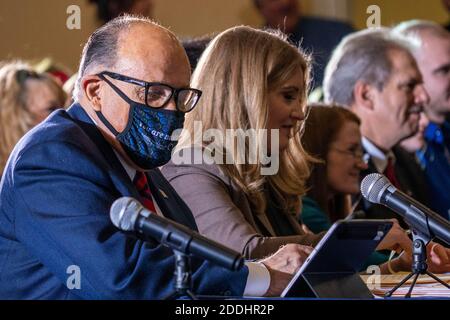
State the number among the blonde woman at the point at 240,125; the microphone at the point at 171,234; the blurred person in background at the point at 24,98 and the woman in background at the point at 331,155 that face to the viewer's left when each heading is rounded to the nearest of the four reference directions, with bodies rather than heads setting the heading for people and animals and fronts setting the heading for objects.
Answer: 1

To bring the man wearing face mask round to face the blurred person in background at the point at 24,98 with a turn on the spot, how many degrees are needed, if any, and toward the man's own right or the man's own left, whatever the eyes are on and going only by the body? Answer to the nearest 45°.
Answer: approximately 135° to the man's own left

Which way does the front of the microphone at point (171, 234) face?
to the viewer's left

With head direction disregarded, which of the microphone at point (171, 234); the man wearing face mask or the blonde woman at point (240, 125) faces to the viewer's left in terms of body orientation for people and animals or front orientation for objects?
the microphone

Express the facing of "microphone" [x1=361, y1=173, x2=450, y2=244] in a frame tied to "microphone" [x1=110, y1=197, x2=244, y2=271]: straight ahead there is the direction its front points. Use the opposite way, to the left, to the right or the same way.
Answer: the same way

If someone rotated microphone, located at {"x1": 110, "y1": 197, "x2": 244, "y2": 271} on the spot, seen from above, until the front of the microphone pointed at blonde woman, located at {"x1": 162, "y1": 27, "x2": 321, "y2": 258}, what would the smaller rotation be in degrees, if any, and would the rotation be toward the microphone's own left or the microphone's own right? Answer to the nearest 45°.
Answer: approximately 90° to the microphone's own right

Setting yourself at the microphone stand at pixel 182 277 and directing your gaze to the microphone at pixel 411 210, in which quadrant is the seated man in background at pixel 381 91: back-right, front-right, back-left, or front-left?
front-left

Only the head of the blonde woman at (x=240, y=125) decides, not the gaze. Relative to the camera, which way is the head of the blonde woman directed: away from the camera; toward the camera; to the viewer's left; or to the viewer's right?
to the viewer's right

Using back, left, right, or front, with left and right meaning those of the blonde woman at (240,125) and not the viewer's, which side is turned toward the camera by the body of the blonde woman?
right

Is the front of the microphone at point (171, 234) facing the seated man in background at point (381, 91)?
no

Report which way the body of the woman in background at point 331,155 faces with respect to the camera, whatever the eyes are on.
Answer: to the viewer's right

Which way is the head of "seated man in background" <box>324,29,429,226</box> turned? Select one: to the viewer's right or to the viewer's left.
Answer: to the viewer's right

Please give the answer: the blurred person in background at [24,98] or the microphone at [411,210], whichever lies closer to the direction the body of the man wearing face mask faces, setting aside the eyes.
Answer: the microphone

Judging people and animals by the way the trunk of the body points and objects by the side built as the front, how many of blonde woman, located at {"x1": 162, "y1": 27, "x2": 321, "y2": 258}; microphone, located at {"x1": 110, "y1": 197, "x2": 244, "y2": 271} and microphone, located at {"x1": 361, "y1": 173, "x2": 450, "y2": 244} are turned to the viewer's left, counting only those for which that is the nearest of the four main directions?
2

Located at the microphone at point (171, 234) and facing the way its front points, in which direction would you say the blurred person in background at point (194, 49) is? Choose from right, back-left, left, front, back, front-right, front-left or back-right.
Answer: right
